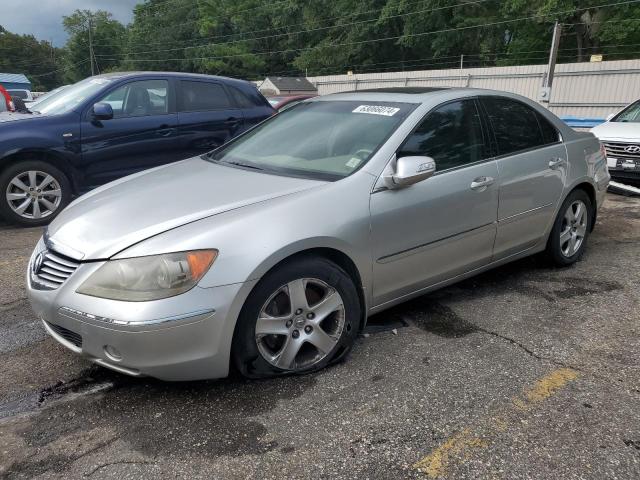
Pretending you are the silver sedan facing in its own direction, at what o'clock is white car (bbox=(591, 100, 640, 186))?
The white car is roughly at 6 o'clock from the silver sedan.

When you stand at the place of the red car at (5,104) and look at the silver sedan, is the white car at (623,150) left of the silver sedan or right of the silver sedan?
left

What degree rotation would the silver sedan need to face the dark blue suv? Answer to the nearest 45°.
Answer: approximately 90° to its right

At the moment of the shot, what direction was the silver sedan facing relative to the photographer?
facing the viewer and to the left of the viewer

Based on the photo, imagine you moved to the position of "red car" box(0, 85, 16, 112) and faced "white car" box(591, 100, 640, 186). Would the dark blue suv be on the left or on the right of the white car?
right

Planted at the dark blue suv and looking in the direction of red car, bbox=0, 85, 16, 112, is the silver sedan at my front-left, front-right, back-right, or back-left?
back-left

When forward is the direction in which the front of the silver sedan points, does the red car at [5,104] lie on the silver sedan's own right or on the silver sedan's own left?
on the silver sedan's own right
